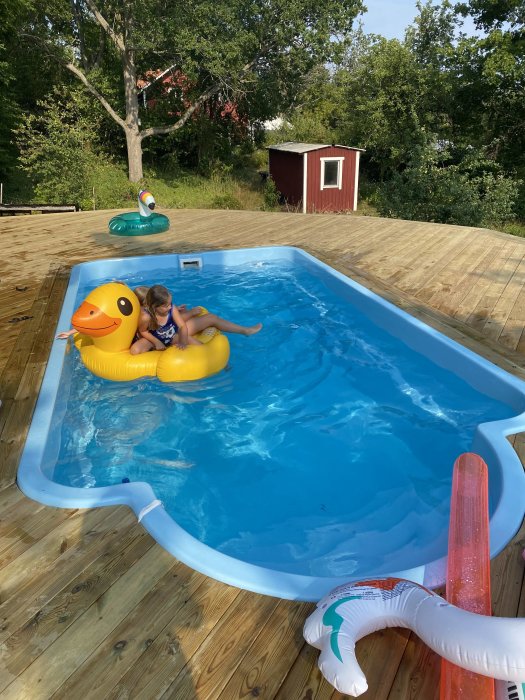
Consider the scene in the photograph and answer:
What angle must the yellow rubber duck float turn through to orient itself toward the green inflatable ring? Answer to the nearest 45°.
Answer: approximately 135° to its right

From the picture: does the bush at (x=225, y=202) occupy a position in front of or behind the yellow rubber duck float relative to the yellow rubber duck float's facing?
behind

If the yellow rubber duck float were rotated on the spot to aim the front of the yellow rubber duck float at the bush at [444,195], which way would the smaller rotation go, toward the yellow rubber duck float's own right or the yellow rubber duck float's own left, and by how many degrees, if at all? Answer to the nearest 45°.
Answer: approximately 180°

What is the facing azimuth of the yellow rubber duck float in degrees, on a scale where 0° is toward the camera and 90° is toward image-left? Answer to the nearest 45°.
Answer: approximately 45°

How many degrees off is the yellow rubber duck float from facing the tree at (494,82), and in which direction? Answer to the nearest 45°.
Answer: approximately 180°

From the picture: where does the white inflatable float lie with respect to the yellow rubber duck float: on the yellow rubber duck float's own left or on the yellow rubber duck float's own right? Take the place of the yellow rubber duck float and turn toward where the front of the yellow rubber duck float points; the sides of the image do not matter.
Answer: on the yellow rubber duck float's own left

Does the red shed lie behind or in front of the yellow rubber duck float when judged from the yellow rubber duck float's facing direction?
behind

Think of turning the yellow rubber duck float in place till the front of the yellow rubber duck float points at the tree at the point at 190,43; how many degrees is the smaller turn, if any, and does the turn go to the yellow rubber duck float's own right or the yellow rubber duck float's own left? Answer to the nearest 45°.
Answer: approximately 135° to the yellow rubber duck float's own right
